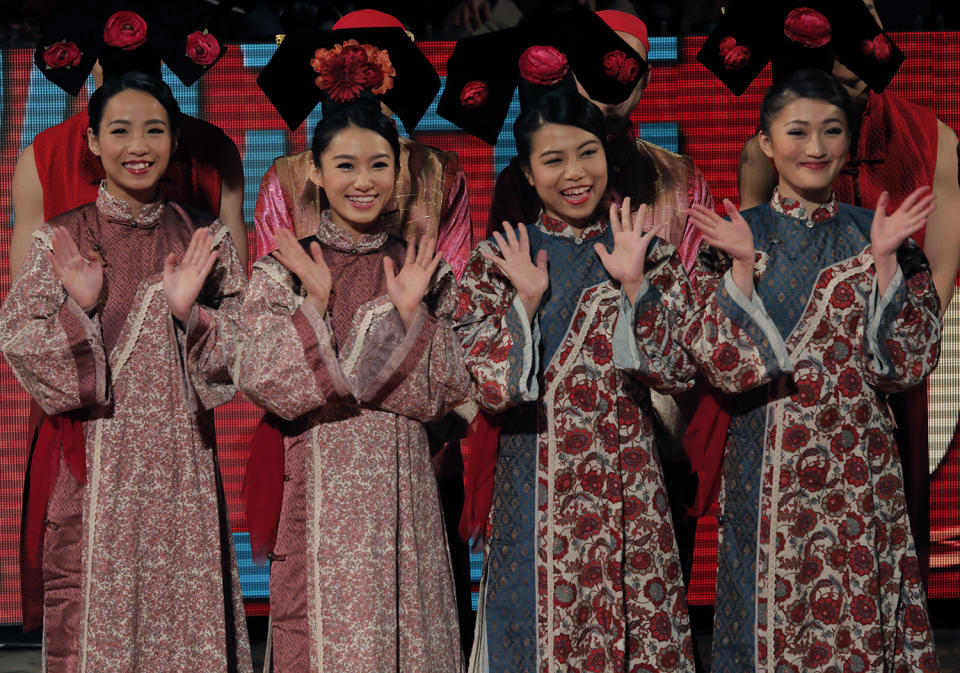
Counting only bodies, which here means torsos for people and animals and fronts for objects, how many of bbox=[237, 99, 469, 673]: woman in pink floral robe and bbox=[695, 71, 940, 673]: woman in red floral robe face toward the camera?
2

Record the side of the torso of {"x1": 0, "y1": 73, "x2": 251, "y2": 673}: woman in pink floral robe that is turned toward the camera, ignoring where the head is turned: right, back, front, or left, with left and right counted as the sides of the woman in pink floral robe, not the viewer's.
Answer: front

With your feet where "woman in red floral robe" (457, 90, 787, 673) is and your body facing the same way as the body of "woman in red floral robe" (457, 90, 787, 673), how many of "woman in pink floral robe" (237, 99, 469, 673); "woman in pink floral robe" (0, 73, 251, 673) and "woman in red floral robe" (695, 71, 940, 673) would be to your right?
2

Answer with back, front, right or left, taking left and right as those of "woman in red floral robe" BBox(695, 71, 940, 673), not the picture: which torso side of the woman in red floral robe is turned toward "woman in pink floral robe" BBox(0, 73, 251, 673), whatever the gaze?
right

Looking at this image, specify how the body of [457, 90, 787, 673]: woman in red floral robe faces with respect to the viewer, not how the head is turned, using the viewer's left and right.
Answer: facing the viewer

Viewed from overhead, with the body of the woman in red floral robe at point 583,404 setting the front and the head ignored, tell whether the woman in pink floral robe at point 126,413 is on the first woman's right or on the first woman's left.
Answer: on the first woman's right

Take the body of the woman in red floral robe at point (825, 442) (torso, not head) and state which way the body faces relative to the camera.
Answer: toward the camera

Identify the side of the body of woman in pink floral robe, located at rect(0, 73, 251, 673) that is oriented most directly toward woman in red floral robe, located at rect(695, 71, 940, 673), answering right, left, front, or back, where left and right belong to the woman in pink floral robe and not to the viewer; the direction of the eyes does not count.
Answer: left

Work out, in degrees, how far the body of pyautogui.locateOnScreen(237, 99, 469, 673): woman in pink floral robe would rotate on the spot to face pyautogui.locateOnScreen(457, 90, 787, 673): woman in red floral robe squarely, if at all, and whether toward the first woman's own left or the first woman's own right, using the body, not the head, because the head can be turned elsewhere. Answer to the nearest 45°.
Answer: approximately 90° to the first woman's own left
